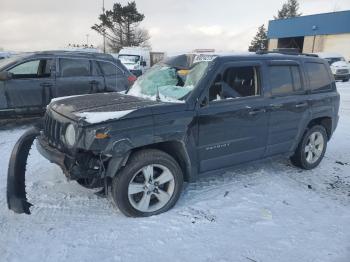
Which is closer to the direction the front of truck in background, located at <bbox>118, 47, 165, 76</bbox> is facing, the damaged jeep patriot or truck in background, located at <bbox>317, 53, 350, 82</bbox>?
the damaged jeep patriot

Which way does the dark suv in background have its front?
to the viewer's left

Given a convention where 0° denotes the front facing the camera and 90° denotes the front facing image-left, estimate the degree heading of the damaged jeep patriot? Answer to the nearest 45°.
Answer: approximately 45°

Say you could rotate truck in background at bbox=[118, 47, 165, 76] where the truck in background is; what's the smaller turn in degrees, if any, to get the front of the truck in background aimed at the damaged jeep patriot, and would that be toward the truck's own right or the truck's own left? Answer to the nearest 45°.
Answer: approximately 45° to the truck's own left

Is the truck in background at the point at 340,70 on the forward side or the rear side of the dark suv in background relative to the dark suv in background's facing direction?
on the rear side

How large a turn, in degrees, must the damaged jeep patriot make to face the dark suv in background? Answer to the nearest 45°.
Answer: approximately 90° to its right
